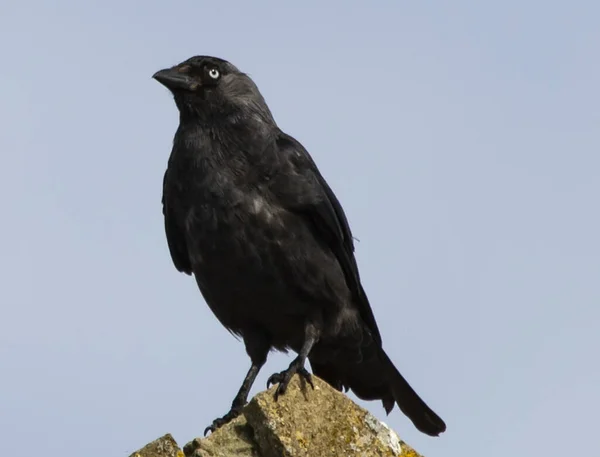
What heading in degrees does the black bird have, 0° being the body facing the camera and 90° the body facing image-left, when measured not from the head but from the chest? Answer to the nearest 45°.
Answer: approximately 45°
